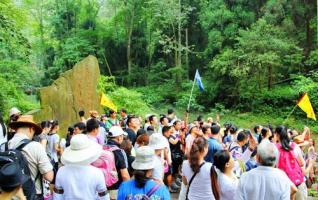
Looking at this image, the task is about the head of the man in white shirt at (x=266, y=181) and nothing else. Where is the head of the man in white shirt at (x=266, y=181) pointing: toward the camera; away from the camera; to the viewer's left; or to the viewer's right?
away from the camera

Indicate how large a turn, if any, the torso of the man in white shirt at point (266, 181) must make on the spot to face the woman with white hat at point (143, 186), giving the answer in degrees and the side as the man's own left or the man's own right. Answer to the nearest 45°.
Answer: approximately 135° to the man's own left

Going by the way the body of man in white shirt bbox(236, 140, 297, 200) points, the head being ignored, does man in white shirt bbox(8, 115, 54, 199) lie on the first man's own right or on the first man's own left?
on the first man's own left

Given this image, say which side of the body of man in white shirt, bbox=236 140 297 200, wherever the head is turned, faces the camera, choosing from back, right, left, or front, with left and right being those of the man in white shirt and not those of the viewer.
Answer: back

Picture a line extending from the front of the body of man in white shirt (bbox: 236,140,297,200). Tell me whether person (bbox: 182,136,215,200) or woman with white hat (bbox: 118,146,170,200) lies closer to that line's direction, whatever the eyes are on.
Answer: the person

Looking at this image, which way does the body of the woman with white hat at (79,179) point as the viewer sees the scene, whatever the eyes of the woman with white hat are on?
away from the camera

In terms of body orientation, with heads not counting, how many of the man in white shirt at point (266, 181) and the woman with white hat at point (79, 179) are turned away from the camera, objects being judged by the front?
2

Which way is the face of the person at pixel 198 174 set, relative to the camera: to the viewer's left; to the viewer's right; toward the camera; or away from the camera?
away from the camera

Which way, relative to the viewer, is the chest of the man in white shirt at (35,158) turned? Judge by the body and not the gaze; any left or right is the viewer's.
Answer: facing away from the viewer and to the right of the viewer

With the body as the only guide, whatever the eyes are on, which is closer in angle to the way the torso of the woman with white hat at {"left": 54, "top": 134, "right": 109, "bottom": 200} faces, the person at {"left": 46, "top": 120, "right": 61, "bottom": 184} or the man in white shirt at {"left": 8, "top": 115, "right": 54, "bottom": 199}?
the person

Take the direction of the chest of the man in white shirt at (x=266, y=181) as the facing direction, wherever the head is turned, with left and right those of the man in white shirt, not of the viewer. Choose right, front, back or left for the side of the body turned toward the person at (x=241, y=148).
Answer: front
